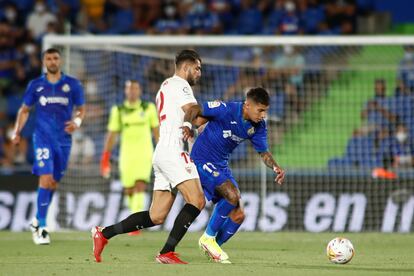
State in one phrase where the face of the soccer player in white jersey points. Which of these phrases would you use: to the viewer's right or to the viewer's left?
to the viewer's right

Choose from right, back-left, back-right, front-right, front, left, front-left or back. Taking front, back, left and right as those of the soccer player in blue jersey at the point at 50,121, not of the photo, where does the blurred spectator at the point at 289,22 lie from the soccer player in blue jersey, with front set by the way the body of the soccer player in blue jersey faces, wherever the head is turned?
back-left

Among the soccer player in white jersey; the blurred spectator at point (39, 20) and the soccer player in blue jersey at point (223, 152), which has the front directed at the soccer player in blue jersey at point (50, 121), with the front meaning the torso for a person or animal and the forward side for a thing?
the blurred spectator

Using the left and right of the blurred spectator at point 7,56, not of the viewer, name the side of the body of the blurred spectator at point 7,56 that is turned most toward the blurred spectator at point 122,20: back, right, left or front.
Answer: left

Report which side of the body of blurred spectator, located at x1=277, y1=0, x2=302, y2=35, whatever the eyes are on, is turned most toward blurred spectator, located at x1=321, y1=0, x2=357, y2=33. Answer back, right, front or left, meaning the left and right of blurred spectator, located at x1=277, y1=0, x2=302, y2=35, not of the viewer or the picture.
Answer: left

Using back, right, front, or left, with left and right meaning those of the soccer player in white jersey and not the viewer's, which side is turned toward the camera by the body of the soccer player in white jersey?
right

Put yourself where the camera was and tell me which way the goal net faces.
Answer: facing the viewer

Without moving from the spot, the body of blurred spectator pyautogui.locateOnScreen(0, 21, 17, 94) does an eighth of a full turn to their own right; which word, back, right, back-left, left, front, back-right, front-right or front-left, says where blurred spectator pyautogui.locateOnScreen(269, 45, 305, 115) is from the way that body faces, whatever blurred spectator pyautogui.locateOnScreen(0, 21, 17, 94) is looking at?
left

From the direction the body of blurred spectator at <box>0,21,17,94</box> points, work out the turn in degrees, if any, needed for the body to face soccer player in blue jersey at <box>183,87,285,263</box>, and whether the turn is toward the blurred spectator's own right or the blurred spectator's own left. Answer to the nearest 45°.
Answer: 0° — they already face them

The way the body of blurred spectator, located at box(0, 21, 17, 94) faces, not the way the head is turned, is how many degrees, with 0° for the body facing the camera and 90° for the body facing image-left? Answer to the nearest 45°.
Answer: approximately 0°
